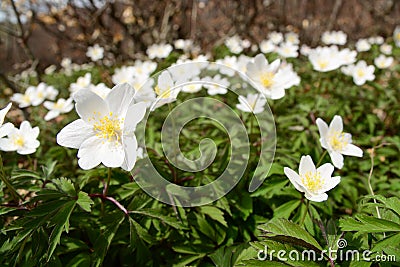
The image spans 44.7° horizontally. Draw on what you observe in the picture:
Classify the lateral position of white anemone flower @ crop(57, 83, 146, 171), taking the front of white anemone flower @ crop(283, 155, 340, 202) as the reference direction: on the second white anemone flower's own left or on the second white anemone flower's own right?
on the second white anemone flower's own right

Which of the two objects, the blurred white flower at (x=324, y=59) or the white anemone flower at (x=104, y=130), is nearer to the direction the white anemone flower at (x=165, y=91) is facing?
the white anemone flower

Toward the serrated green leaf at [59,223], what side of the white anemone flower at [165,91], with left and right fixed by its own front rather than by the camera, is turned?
front

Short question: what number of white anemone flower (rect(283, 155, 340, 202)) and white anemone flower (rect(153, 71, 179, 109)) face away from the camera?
0

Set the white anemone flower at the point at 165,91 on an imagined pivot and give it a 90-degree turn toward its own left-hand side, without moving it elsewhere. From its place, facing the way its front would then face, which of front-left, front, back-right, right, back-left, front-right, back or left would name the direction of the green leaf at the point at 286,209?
front

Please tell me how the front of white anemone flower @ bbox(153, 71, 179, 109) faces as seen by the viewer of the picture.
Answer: facing the viewer and to the left of the viewer

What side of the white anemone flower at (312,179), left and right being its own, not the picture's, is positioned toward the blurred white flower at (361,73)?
back

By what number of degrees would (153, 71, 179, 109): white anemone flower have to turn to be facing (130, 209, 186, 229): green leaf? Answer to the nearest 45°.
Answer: approximately 45° to its left

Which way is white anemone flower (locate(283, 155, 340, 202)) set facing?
toward the camera

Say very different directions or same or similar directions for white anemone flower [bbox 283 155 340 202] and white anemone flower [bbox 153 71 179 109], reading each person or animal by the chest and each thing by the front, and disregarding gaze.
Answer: same or similar directions

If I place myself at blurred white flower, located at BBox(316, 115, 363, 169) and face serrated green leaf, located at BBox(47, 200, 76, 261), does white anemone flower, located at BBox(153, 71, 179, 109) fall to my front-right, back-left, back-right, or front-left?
front-right

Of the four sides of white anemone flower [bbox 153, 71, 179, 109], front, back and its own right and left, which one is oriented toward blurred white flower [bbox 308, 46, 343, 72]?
back

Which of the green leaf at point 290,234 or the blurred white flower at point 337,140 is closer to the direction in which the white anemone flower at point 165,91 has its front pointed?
the green leaf
